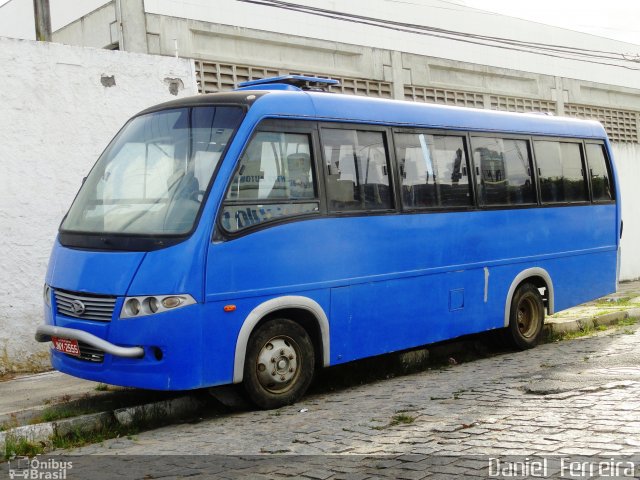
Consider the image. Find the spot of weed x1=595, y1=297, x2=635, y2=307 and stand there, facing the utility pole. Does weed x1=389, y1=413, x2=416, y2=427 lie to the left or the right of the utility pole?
left

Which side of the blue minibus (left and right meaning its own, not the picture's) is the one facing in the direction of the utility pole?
right

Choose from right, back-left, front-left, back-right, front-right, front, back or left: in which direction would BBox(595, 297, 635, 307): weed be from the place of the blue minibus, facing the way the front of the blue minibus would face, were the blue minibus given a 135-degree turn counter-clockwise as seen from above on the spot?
front-left

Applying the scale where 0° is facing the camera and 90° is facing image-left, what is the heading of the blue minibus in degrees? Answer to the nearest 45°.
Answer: approximately 45°
